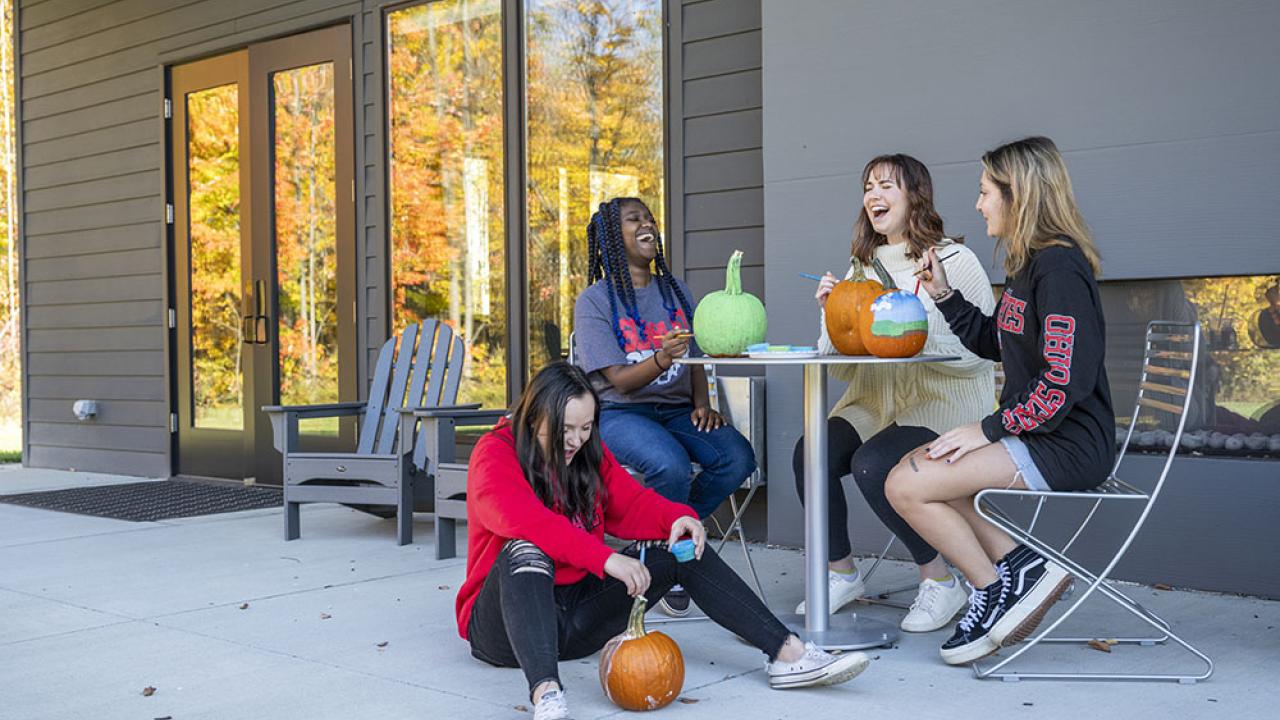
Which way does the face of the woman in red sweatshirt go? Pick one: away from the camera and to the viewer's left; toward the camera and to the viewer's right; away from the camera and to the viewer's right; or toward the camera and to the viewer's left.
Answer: toward the camera and to the viewer's right

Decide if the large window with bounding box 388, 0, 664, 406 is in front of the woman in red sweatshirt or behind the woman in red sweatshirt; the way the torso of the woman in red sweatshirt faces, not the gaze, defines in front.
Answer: behind

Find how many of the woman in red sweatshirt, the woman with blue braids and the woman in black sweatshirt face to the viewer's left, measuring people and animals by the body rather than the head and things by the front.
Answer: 1

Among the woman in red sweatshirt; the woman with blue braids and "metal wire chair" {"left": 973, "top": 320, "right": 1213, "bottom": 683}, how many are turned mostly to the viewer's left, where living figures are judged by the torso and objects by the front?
1

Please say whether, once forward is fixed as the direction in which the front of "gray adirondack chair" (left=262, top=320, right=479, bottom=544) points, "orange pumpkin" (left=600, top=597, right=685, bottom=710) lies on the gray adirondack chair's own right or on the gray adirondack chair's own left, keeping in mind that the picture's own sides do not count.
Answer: on the gray adirondack chair's own left

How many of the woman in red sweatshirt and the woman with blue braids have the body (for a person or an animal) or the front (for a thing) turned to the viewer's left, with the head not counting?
0

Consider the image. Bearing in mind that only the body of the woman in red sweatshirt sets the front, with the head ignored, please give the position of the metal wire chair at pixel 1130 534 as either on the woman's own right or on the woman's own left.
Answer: on the woman's own left

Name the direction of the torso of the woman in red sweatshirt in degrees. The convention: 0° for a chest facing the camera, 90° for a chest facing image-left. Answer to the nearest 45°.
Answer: approximately 315°

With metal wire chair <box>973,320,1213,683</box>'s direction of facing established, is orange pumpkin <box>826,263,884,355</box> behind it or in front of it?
in front

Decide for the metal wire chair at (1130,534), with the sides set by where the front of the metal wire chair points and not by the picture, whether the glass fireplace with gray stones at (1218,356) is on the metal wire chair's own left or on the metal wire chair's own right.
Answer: on the metal wire chair's own right

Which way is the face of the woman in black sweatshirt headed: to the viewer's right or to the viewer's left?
to the viewer's left

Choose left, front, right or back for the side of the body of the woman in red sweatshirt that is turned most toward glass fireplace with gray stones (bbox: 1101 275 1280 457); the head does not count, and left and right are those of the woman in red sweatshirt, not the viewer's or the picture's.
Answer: left

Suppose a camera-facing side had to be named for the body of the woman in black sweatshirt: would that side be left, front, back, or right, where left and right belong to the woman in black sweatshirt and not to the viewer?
left

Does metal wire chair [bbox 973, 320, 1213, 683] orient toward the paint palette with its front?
yes
